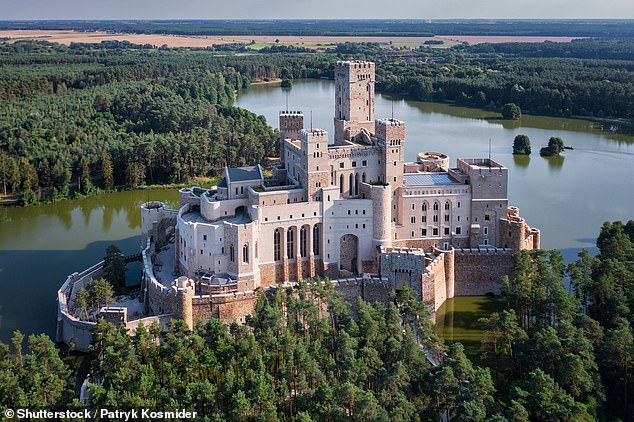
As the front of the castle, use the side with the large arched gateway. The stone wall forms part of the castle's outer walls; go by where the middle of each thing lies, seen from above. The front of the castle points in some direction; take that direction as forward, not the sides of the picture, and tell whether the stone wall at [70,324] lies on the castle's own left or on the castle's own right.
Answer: on the castle's own right

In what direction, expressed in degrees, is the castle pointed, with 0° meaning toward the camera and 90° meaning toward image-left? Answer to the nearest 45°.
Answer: approximately 0°
